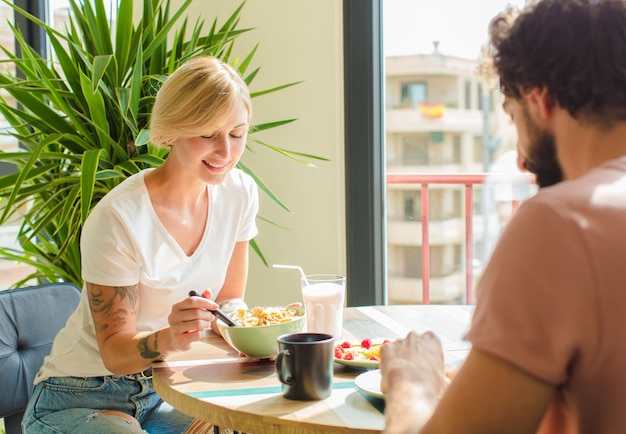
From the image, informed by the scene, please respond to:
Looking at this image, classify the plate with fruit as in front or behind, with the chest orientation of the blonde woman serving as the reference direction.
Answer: in front

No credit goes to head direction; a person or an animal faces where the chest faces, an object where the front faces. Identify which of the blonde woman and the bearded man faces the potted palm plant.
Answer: the bearded man

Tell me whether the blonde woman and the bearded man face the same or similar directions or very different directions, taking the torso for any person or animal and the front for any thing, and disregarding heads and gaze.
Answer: very different directions

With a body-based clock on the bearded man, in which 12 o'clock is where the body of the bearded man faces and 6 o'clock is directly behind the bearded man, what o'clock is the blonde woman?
The blonde woman is roughly at 12 o'clock from the bearded man.

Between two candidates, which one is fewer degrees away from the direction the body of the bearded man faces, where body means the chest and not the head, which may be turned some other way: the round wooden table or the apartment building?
the round wooden table

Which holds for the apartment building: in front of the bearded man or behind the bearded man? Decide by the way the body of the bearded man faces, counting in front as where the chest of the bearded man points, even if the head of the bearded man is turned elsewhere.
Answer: in front

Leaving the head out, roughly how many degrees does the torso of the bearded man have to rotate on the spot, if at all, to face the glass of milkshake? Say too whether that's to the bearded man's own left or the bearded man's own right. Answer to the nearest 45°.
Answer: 0° — they already face it

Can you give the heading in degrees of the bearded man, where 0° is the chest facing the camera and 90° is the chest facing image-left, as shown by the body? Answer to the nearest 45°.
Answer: approximately 135°

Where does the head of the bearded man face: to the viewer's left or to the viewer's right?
to the viewer's left

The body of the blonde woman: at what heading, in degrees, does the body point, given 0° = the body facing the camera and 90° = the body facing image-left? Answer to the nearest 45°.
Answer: approximately 315°

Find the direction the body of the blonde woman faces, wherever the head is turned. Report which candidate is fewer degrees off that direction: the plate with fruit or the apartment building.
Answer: the plate with fruit
